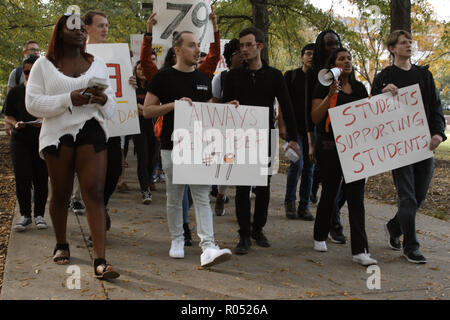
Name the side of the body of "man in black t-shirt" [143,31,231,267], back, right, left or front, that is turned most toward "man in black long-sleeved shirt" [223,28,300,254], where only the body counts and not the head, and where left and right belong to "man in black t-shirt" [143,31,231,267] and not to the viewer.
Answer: left

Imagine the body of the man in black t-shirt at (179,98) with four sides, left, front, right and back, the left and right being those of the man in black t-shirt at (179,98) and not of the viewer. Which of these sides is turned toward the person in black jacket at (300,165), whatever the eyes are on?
left

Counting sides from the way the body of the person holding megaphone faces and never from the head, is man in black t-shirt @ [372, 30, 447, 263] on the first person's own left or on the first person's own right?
on the first person's own left

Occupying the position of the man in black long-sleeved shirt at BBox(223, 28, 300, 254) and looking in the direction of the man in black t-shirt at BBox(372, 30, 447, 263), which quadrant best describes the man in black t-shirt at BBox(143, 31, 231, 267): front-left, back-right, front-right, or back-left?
back-right

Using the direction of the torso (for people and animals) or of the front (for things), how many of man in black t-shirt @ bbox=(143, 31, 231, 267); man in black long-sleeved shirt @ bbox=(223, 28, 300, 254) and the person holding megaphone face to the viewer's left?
0

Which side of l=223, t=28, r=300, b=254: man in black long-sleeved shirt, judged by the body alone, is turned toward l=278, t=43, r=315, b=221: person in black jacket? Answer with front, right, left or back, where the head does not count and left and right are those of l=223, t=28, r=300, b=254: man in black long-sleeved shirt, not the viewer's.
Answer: back

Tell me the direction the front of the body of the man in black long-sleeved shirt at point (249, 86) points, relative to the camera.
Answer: toward the camera

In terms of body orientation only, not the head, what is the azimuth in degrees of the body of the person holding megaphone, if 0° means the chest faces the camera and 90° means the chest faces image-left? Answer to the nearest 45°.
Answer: approximately 315°

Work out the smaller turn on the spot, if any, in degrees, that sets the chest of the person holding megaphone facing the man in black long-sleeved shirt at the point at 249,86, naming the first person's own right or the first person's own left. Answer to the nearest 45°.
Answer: approximately 135° to the first person's own right

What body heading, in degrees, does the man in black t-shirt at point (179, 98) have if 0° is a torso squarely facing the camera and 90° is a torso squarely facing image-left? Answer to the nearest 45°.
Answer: approximately 315°

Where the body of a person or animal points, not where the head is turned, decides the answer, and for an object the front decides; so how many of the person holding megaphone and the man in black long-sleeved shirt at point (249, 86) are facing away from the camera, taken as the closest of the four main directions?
0

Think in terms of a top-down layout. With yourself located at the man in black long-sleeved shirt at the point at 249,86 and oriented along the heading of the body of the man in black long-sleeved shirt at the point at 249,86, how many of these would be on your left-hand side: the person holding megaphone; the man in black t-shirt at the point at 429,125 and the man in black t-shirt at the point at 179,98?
2

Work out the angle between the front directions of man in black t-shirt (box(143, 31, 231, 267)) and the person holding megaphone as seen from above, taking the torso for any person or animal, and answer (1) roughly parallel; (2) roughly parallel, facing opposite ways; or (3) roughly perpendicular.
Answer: roughly parallel

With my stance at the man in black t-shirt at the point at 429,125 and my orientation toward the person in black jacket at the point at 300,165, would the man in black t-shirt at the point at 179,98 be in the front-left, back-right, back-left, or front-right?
front-left
